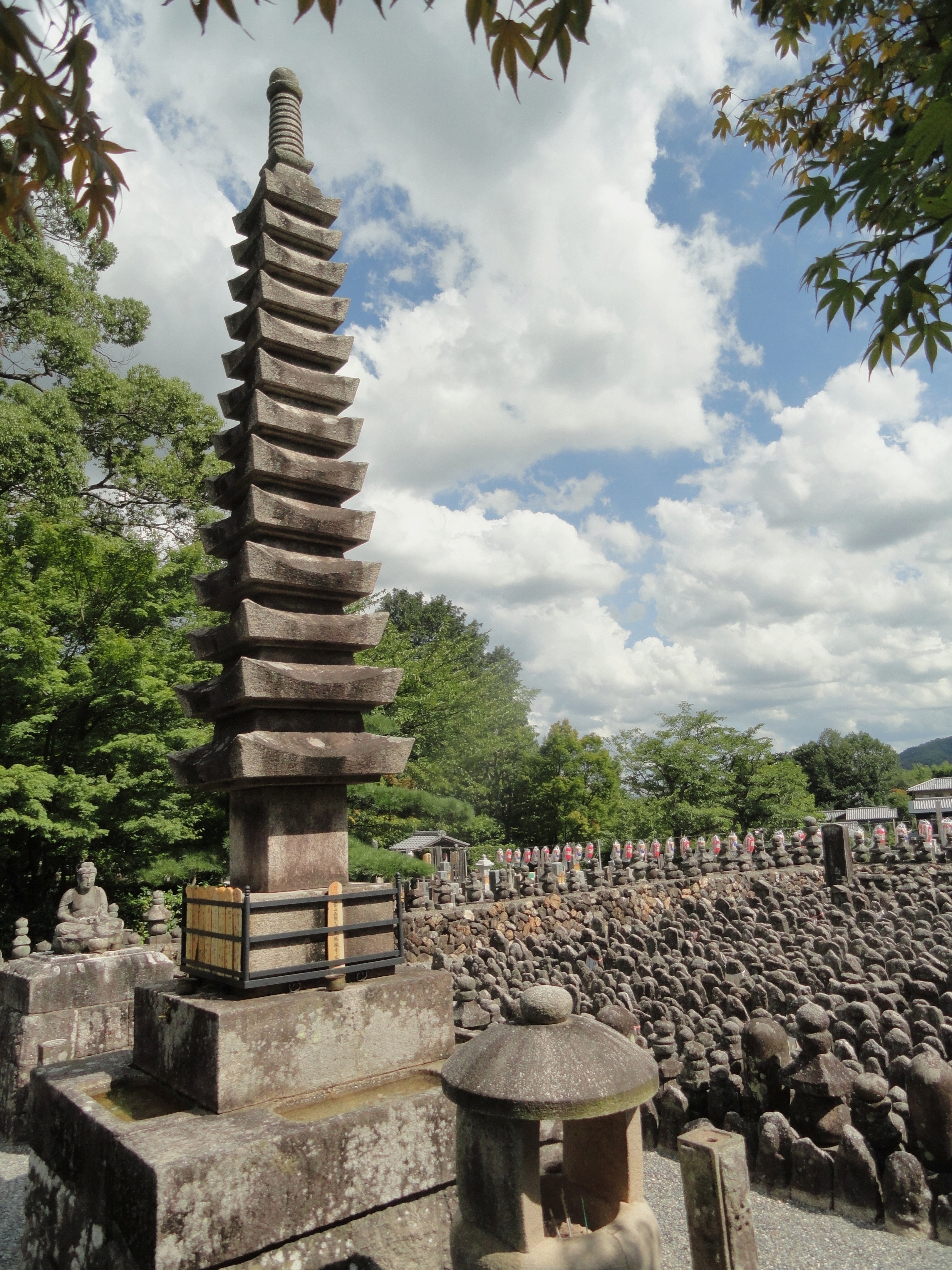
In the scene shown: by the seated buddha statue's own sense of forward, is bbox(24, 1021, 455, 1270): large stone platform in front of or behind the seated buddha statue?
in front

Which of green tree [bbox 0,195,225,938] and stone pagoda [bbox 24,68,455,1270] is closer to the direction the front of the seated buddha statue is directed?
the stone pagoda

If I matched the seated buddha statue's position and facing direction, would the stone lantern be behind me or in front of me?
in front

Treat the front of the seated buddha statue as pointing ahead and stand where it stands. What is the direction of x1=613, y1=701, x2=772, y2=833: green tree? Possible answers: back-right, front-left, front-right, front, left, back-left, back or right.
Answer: left

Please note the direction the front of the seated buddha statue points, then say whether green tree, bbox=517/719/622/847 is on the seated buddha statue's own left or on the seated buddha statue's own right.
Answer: on the seated buddha statue's own left
